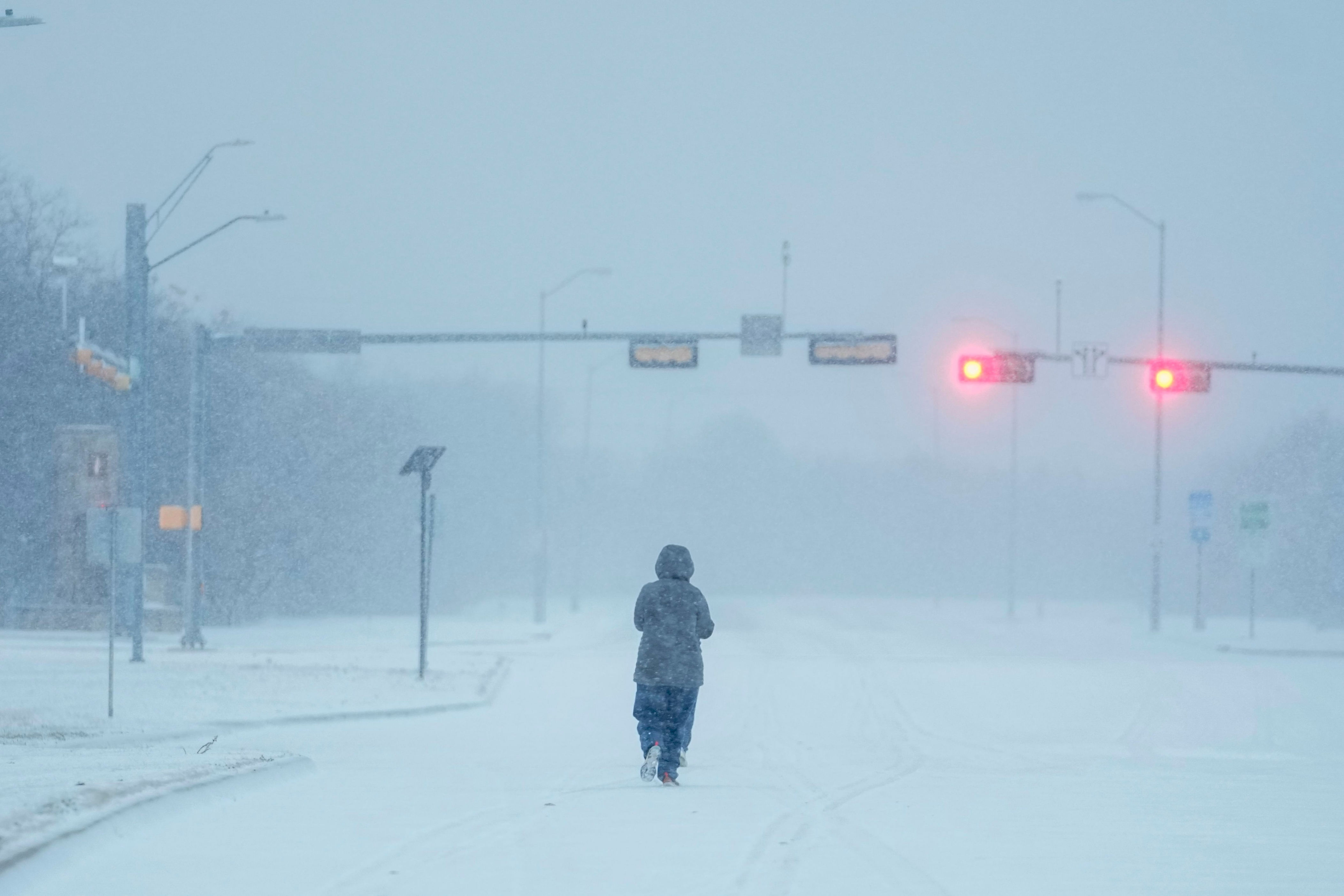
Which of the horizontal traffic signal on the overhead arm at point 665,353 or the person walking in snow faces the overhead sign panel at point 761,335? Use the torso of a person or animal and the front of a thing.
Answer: the person walking in snow

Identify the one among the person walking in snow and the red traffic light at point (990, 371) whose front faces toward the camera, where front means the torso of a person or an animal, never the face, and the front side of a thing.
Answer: the red traffic light

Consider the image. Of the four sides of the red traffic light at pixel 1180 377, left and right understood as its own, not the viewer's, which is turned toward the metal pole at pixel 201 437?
right

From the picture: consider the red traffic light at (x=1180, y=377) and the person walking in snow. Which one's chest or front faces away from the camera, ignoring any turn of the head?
the person walking in snow

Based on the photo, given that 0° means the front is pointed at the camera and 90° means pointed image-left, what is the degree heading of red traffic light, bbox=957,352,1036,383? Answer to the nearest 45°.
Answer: approximately 0°

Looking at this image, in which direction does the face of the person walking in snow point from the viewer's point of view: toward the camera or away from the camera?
away from the camera

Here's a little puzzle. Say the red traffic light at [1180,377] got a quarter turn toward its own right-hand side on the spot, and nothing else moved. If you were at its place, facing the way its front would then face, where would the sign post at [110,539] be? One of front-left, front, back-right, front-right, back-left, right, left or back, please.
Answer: front-left

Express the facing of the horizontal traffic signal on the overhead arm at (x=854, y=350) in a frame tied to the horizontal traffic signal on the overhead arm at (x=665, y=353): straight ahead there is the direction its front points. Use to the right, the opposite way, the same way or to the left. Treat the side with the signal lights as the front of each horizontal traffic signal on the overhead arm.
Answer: the same way

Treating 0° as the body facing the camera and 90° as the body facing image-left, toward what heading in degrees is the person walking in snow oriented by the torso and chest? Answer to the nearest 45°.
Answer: approximately 180°

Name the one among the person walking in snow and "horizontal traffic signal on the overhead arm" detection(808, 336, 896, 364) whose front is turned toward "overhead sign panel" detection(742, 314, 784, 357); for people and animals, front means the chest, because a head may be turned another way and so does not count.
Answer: the person walking in snow
